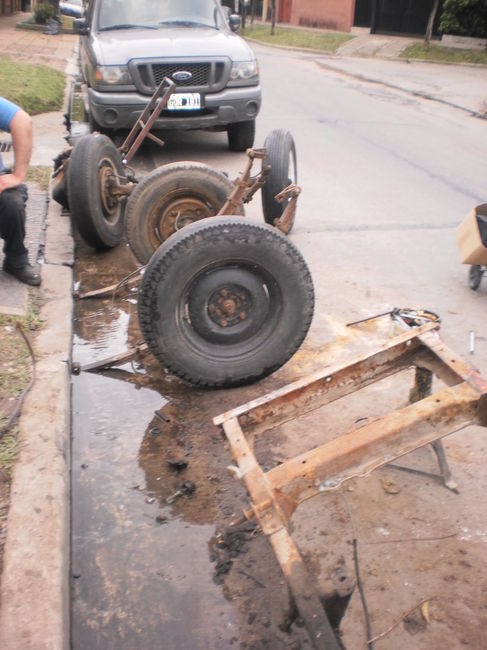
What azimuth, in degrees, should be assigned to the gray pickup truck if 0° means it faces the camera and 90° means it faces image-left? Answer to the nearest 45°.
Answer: approximately 0°

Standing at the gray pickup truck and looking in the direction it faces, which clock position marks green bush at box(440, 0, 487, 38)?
The green bush is roughly at 7 o'clock from the gray pickup truck.

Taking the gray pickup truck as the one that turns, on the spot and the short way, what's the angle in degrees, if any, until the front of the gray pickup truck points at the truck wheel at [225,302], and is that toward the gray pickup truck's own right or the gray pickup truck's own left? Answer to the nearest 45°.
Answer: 0° — it already faces it

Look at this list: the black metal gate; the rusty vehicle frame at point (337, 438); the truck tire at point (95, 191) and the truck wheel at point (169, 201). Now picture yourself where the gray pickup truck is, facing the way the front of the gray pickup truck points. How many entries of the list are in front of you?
3

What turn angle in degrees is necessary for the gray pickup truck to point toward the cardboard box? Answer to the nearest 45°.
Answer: approximately 45° to its left

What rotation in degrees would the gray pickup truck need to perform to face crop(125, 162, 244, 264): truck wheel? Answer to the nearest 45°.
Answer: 0° — it already faces it

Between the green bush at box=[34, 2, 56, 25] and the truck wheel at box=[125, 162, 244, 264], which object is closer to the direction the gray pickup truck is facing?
the truck wheel

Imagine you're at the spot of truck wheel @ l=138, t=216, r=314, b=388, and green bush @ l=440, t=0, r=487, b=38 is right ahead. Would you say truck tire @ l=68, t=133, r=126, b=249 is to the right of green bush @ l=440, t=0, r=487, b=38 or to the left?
left

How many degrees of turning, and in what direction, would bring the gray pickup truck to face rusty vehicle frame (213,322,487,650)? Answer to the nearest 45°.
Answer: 0° — it already faces it

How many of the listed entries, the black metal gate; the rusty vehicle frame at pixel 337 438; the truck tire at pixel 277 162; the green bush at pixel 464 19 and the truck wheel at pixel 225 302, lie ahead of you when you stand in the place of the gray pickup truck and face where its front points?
3

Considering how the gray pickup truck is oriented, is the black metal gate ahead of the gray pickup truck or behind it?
behind
